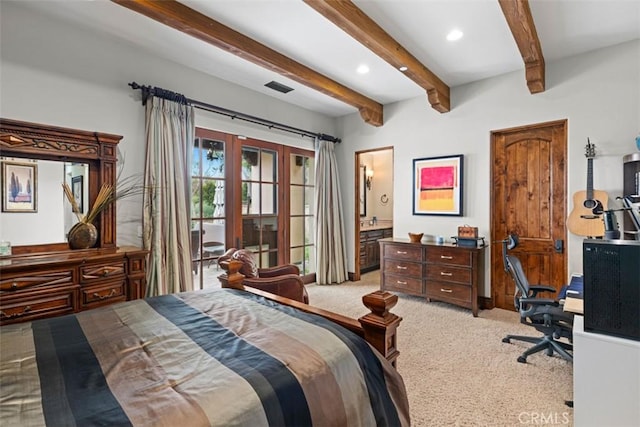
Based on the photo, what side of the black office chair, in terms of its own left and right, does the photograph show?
right

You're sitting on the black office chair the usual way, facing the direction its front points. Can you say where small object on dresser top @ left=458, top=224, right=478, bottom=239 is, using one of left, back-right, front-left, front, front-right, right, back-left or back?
back-left

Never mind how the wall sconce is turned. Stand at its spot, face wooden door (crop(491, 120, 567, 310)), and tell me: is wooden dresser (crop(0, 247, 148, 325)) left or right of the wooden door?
right

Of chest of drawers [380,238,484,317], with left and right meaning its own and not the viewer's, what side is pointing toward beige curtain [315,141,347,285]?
right

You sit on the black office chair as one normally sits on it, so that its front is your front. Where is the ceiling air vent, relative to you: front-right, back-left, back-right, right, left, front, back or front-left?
back

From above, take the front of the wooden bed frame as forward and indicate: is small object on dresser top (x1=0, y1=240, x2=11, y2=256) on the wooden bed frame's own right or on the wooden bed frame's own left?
on the wooden bed frame's own left

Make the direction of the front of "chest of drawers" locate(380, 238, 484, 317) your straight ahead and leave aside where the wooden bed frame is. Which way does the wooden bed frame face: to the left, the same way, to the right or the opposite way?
the opposite way

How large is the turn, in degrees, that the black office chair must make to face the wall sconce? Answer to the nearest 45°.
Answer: approximately 135° to its left

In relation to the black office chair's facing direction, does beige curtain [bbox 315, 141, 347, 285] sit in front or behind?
behind

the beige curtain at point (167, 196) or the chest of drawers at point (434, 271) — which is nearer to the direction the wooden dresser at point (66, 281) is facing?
the chest of drawers

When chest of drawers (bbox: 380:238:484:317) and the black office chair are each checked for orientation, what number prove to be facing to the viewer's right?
1
